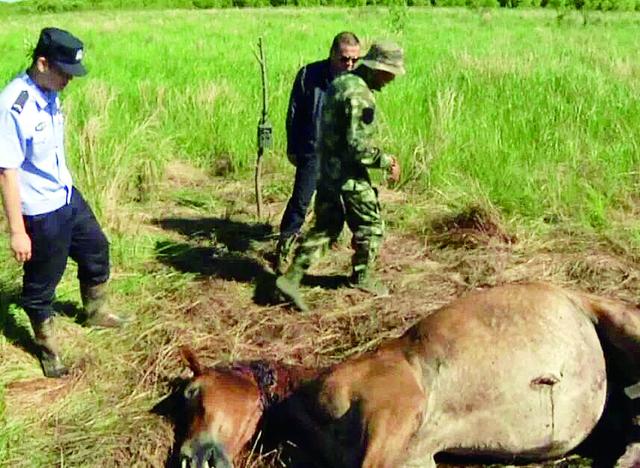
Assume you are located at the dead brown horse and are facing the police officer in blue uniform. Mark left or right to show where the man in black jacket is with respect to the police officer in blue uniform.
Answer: right

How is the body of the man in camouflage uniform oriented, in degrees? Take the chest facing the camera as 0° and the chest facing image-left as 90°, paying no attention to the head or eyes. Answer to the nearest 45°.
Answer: approximately 270°

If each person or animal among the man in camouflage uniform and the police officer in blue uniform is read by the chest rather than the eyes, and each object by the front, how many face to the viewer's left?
0

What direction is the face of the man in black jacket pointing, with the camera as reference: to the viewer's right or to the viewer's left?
to the viewer's right

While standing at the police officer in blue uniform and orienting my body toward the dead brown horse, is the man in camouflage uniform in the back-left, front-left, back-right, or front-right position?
front-left

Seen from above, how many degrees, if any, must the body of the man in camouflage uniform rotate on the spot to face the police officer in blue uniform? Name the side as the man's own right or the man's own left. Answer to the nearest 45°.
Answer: approximately 135° to the man's own right

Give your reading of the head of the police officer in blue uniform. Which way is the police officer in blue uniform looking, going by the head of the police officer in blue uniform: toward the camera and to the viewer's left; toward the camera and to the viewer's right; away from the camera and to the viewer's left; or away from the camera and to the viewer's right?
toward the camera and to the viewer's right

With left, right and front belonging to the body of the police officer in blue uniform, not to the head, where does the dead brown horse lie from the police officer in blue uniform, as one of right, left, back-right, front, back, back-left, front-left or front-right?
front

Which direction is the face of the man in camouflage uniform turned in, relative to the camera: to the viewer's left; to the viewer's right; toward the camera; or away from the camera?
to the viewer's right

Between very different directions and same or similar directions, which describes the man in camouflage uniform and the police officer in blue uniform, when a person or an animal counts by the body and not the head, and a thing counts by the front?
same or similar directions

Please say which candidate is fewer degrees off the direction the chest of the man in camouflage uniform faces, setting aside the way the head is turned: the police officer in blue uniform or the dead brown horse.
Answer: the dead brown horse

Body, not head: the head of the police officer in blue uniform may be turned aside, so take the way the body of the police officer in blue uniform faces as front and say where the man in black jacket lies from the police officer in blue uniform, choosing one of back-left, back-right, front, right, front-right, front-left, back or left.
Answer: left

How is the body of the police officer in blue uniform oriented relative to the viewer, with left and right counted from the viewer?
facing the viewer and to the right of the viewer
